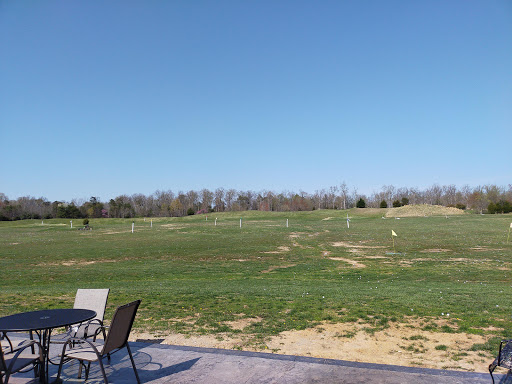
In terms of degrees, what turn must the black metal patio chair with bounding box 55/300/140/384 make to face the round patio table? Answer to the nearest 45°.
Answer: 0° — it already faces it

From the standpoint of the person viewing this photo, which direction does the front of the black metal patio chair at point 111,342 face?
facing away from the viewer and to the left of the viewer
